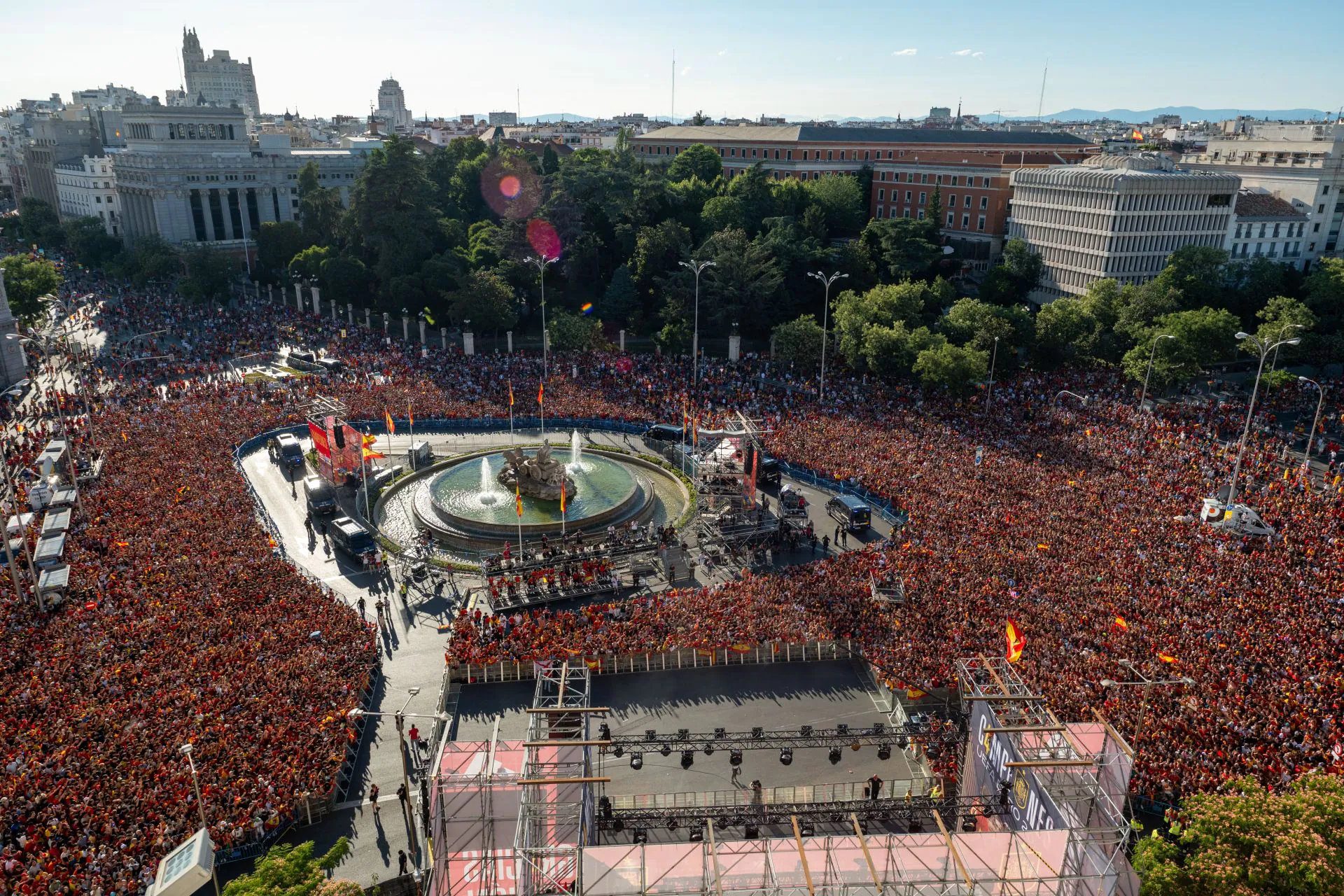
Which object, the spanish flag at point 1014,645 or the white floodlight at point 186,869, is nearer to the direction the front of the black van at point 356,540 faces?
the spanish flag

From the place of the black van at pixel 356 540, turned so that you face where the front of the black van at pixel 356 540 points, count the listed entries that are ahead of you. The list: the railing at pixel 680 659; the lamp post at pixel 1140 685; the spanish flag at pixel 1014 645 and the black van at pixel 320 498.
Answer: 3

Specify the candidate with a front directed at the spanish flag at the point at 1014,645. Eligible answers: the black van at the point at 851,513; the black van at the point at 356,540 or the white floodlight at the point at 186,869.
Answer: the black van at the point at 356,540

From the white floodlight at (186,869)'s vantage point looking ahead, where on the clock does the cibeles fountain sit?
The cibeles fountain is roughly at 6 o'clock from the white floodlight.

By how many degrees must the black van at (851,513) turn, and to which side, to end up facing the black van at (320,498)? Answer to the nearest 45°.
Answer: approximately 45° to its left

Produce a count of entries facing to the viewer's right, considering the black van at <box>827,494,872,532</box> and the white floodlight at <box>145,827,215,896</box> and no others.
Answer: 0

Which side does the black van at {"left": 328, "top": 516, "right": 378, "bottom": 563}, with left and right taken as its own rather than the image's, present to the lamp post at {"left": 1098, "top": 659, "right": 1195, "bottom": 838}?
front

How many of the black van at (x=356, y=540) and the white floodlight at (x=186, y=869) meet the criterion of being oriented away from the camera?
0

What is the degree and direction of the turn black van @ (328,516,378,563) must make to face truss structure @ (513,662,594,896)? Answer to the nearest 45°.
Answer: approximately 45° to its right

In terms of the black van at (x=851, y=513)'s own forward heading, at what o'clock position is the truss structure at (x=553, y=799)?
The truss structure is roughly at 8 o'clock from the black van.

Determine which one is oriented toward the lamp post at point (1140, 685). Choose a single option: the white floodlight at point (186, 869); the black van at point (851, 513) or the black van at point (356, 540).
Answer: the black van at point (356, 540)

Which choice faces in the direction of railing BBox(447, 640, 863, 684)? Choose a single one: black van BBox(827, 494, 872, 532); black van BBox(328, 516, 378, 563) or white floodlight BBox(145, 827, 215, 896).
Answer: black van BBox(328, 516, 378, 563)

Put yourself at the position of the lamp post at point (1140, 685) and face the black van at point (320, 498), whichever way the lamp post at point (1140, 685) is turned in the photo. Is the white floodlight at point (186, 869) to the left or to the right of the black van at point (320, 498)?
left
